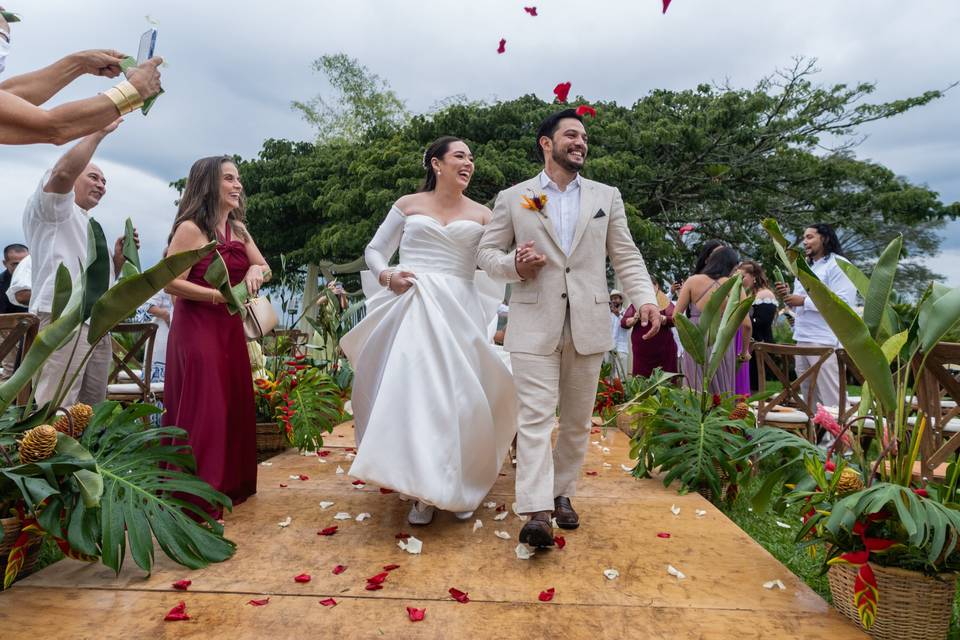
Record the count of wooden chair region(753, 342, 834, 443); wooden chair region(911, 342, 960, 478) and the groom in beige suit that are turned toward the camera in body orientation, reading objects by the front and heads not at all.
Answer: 1

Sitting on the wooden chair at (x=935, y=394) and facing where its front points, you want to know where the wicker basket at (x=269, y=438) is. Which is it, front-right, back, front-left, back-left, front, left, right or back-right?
front-left

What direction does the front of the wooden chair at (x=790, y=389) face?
away from the camera

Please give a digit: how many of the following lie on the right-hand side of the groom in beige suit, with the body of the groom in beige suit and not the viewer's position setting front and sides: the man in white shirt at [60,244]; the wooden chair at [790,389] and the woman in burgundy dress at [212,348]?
2

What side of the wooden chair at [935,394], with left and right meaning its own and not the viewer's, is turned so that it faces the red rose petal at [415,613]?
left

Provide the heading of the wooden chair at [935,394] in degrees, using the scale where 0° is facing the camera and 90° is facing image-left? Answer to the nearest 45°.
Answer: approximately 135°

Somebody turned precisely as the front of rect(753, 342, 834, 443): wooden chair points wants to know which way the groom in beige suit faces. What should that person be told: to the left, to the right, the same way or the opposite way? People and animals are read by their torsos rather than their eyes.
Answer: the opposite way

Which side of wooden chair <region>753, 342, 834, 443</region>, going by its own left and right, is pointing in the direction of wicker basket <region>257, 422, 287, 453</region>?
left

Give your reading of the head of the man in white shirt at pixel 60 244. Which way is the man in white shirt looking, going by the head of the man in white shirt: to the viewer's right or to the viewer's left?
to the viewer's right

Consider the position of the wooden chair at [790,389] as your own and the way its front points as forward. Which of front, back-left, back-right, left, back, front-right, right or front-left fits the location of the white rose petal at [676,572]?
back

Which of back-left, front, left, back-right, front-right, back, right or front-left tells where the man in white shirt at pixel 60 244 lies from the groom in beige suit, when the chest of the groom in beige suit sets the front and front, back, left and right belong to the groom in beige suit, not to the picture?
right

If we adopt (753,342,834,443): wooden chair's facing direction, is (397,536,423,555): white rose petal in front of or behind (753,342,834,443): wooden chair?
behind

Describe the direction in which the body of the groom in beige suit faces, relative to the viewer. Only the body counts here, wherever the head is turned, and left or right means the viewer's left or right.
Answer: facing the viewer

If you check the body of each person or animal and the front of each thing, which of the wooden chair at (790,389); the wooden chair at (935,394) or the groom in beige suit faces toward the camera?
the groom in beige suit

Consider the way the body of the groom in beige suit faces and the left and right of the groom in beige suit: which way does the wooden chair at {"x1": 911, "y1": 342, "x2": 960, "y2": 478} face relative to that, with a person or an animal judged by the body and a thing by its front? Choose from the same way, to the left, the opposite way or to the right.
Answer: the opposite way
